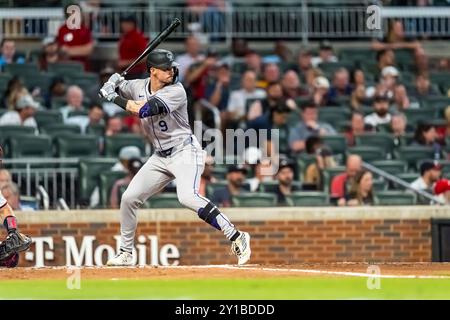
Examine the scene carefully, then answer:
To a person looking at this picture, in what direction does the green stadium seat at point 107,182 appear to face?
facing the viewer

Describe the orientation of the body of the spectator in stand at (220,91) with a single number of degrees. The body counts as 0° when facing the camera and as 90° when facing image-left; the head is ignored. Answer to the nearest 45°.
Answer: approximately 45°

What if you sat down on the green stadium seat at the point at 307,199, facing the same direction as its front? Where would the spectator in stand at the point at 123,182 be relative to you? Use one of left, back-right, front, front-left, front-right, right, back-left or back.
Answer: right

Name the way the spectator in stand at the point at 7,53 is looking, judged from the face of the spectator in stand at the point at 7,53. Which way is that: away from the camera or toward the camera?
toward the camera

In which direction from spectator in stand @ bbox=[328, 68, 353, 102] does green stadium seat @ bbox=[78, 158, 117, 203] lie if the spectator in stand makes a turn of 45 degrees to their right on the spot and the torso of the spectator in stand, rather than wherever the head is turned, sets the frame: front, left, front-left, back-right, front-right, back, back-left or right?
front

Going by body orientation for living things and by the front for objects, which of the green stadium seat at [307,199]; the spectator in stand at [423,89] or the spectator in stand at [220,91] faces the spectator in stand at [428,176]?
the spectator in stand at [423,89]

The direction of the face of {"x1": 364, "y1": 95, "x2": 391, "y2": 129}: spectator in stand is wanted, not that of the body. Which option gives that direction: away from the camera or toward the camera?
toward the camera

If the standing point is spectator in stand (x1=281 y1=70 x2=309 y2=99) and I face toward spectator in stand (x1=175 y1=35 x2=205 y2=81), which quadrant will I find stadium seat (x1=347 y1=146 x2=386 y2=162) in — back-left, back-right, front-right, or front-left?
back-left

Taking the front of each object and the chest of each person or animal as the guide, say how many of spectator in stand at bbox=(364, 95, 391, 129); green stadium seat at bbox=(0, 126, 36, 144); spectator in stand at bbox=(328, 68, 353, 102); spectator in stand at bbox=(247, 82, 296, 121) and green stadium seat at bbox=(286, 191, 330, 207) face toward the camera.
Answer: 5

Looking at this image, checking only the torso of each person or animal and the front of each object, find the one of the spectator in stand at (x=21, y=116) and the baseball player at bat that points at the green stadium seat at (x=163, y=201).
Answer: the spectator in stand

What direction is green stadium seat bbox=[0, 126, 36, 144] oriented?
toward the camera

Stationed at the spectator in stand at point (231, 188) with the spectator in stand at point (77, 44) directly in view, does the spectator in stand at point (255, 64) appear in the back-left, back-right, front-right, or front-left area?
front-right

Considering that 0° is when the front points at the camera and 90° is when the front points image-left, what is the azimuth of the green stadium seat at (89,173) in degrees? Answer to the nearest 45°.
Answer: approximately 0°

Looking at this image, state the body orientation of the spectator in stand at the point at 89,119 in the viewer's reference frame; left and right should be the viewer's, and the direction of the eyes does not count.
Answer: facing the viewer and to the right of the viewer
